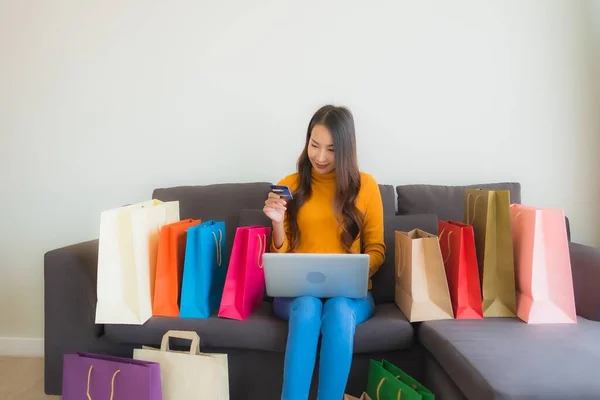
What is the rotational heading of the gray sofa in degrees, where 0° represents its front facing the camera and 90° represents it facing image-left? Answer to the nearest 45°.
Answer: approximately 0°

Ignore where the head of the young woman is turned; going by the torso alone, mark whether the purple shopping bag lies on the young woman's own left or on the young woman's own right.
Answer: on the young woman's own right

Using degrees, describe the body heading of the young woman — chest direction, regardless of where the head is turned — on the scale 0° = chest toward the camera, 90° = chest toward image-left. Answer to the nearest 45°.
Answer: approximately 0°
